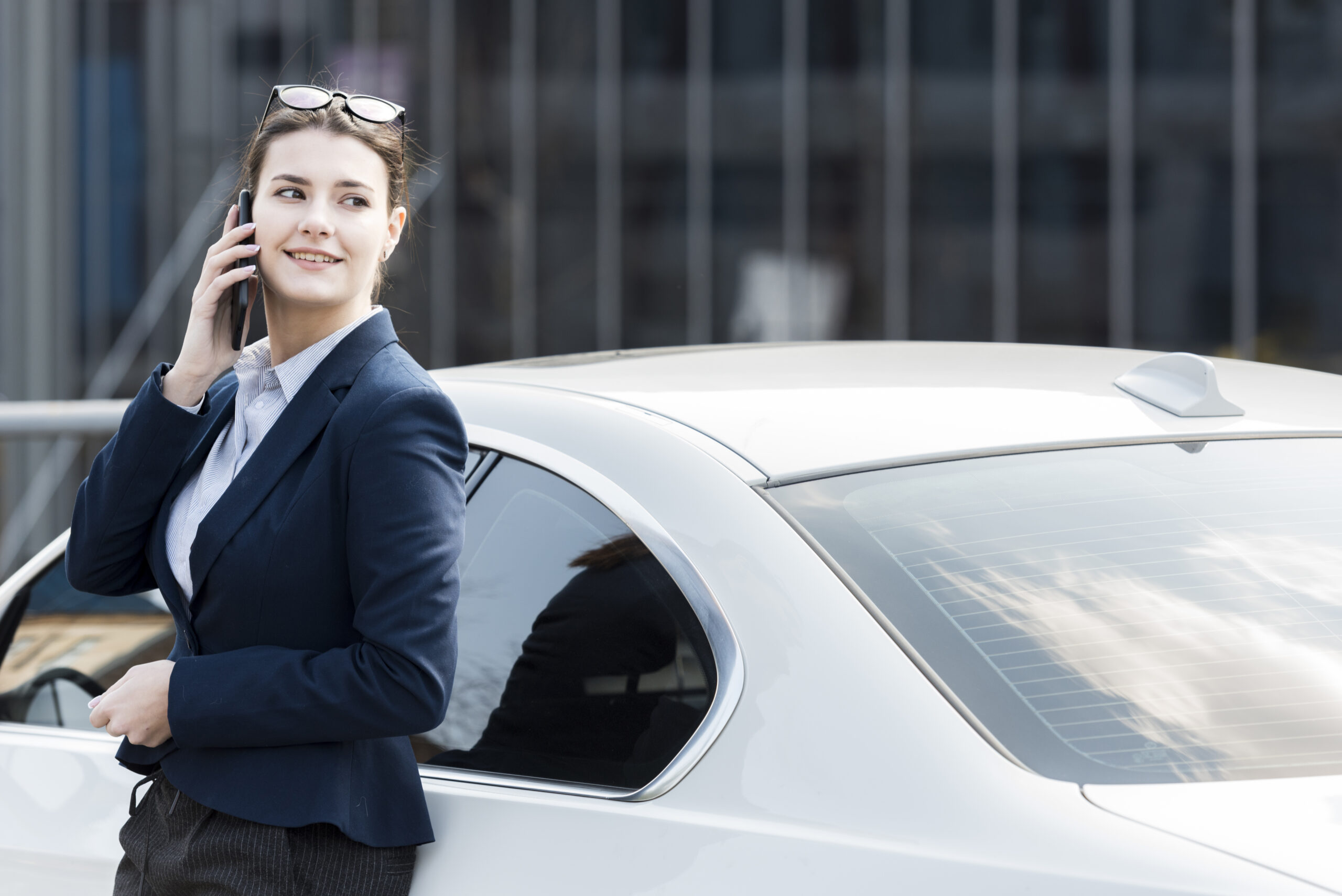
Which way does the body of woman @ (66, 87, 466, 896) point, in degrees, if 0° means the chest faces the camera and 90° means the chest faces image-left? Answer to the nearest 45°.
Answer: approximately 45°

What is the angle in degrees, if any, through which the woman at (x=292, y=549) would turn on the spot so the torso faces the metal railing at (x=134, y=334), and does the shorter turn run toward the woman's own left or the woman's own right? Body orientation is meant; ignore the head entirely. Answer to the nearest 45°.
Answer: approximately 135° to the woman's own right

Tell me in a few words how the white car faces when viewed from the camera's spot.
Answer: facing away from the viewer and to the left of the viewer

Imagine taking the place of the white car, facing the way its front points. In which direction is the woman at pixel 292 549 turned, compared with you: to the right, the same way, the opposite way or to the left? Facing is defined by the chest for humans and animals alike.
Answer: to the left

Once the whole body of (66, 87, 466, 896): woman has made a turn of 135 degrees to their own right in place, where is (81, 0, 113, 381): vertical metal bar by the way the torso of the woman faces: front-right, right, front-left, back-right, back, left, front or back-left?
front
